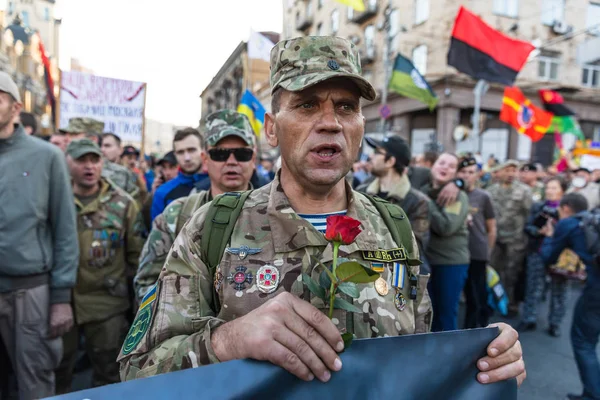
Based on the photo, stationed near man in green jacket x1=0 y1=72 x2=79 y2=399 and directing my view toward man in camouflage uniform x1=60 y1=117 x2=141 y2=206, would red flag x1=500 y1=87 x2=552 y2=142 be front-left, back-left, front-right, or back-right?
front-right

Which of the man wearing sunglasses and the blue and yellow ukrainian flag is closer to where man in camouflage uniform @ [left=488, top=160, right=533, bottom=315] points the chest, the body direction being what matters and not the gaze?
the man wearing sunglasses

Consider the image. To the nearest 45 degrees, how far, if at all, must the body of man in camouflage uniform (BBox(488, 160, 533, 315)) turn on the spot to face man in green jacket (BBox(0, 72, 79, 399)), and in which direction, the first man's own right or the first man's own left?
approximately 45° to the first man's own right

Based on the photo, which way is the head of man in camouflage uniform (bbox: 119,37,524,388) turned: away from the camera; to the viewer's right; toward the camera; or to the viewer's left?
toward the camera

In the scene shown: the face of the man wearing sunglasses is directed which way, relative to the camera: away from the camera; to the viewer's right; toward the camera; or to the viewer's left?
toward the camera

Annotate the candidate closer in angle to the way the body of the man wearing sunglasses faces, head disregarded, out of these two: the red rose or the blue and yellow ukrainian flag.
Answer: the red rose

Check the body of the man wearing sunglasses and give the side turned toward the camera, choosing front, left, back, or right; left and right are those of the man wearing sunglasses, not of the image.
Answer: front

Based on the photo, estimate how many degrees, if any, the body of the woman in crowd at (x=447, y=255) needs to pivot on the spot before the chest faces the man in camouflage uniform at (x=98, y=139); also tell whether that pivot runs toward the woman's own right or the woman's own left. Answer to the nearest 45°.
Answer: approximately 45° to the woman's own right

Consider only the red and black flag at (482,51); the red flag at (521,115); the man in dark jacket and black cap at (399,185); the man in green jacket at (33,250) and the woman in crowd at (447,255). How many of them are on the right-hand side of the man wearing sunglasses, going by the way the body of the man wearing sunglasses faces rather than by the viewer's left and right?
1

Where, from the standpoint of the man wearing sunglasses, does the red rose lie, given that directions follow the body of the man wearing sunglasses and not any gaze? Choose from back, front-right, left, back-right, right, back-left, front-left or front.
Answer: front

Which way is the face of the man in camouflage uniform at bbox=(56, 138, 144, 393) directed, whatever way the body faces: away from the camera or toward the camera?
toward the camera

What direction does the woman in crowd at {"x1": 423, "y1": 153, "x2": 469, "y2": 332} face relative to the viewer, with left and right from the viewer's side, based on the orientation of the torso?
facing the viewer and to the left of the viewer

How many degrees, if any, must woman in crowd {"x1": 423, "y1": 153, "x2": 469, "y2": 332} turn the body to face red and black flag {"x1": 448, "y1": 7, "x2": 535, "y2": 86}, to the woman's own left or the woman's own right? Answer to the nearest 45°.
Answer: approximately 135° to the woman's own right
